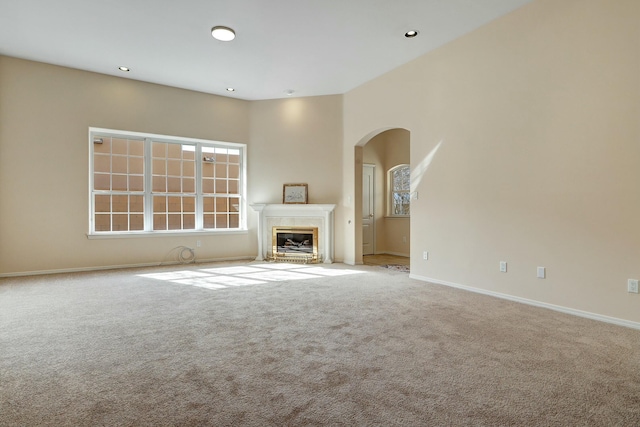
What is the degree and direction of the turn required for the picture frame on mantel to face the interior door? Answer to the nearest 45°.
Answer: approximately 135° to its left

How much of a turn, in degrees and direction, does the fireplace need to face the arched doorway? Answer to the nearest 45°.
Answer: approximately 135° to its left

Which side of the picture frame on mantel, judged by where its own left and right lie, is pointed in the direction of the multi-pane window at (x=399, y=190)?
left

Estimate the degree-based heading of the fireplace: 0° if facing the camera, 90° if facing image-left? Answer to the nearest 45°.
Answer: approximately 0°

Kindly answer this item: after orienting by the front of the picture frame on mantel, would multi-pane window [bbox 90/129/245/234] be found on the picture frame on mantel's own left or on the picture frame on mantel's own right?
on the picture frame on mantel's own right

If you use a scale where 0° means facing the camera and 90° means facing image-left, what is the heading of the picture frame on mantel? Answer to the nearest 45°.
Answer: approximately 0°

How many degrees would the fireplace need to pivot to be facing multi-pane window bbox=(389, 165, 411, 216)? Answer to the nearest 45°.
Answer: approximately 135° to its left

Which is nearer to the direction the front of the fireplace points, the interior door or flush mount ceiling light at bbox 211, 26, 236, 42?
the flush mount ceiling light

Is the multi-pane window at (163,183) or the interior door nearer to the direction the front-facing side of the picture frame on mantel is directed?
the multi-pane window
